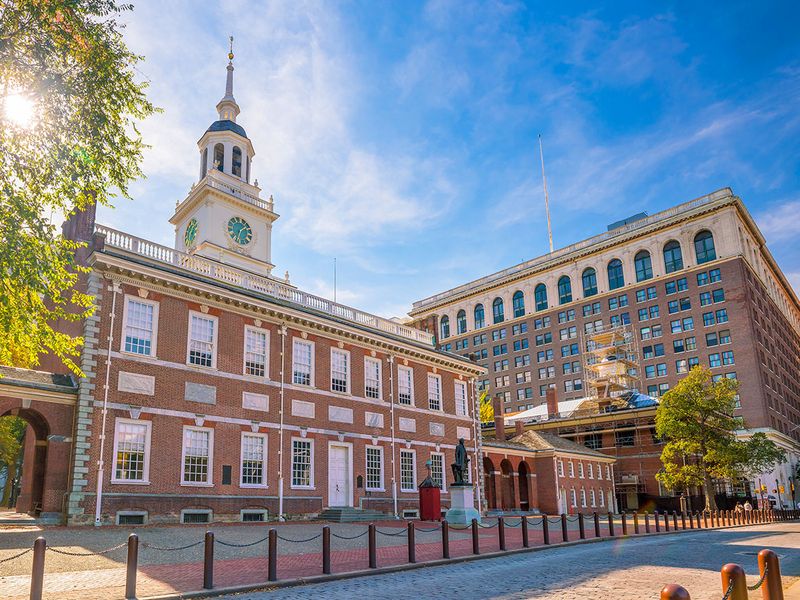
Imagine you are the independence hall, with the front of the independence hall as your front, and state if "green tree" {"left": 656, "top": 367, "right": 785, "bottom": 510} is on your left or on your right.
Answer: on your left

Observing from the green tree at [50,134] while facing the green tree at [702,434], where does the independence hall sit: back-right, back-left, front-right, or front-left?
front-left

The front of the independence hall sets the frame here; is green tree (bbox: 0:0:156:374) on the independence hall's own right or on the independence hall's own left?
on the independence hall's own right
